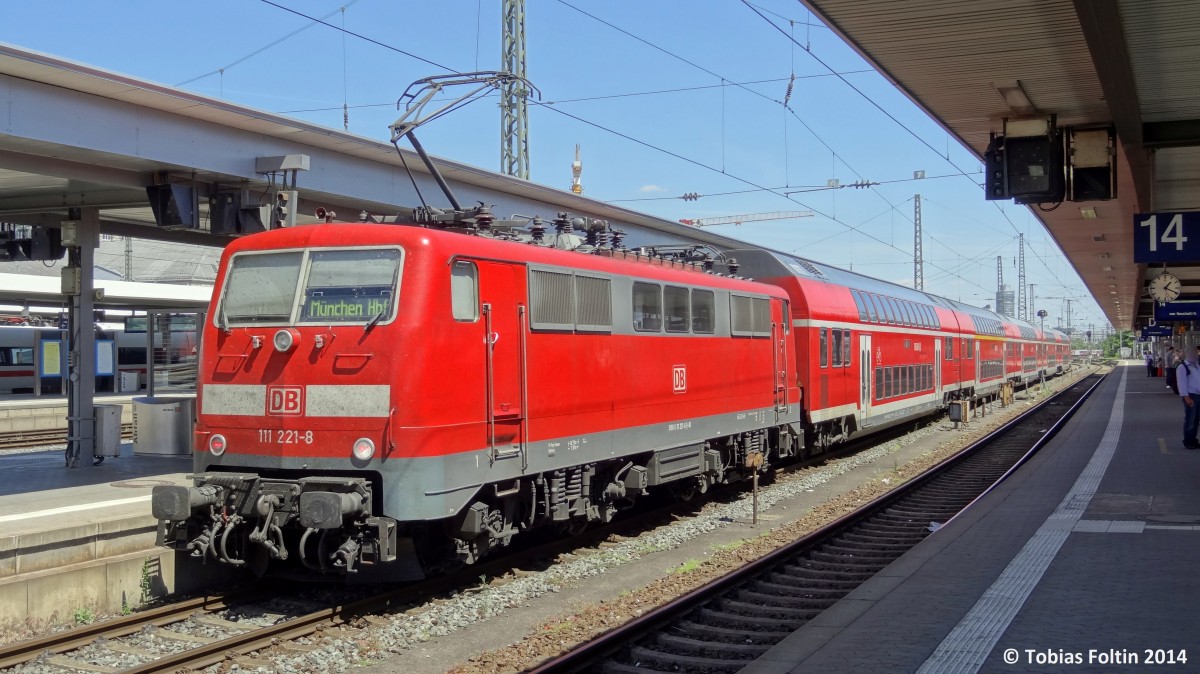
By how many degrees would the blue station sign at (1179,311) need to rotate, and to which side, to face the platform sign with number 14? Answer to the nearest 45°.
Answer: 0° — it already faces it

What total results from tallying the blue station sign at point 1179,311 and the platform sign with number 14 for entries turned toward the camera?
2

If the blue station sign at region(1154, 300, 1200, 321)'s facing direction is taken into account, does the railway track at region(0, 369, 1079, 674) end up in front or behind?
in front

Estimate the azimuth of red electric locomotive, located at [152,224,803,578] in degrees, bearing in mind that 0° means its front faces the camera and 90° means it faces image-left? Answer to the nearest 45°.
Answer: approximately 45°

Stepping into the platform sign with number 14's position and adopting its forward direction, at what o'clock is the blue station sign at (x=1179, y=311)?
The blue station sign is roughly at 6 o'clock from the platform sign with number 14.

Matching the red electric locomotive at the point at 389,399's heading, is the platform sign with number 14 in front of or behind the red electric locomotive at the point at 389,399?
behind

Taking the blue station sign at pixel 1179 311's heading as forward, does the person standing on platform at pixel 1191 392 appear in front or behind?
in front

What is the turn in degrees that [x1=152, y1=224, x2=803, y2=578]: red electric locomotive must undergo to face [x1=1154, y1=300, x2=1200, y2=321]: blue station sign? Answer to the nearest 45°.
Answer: approximately 180°
